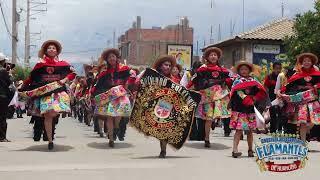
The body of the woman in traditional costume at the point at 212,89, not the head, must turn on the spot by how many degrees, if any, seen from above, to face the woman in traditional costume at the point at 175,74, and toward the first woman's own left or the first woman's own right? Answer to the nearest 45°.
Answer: approximately 90° to the first woman's own right

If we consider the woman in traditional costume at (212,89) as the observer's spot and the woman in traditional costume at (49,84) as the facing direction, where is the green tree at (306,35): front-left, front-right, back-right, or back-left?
back-right

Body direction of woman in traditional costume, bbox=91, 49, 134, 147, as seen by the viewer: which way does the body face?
toward the camera

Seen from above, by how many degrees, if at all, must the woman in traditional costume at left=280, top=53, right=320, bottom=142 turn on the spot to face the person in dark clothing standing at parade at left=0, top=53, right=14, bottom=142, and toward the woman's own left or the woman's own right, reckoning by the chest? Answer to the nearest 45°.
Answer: approximately 90° to the woman's own right

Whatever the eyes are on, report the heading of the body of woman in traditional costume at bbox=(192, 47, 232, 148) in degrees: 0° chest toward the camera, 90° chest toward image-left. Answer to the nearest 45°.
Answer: approximately 0°

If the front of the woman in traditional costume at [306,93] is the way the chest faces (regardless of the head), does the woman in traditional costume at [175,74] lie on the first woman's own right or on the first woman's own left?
on the first woman's own right

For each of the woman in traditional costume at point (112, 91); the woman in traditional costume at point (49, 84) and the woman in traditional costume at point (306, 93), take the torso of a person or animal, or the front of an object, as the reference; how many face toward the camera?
3

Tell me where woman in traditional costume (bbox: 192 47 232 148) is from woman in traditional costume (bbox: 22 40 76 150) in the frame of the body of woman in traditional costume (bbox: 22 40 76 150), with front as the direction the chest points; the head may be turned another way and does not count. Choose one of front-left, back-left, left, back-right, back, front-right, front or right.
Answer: left

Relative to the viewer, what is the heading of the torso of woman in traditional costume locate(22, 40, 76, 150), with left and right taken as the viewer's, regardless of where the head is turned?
facing the viewer

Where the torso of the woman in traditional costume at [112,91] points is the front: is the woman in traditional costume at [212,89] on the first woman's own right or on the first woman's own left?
on the first woman's own left

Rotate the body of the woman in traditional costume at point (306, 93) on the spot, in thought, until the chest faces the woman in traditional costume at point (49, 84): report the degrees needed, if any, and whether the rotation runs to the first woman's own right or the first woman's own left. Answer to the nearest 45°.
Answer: approximately 90° to the first woman's own right

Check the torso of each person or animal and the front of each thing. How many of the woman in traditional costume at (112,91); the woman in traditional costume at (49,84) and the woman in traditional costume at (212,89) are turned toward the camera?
3
